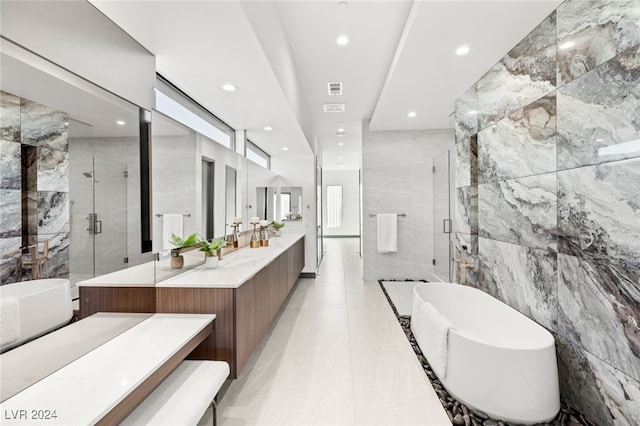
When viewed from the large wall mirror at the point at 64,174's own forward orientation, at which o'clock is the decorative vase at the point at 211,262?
The decorative vase is roughly at 9 o'clock from the large wall mirror.

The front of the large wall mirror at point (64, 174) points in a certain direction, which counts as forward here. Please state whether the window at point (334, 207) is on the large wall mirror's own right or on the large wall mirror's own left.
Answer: on the large wall mirror's own left

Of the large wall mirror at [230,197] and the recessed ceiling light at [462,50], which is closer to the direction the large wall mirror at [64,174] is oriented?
the recessed ceiling light

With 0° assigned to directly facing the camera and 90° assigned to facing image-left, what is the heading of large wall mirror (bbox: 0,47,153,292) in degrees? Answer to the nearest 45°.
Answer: approximately 315°

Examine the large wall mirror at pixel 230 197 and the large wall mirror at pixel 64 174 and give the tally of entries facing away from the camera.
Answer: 0
